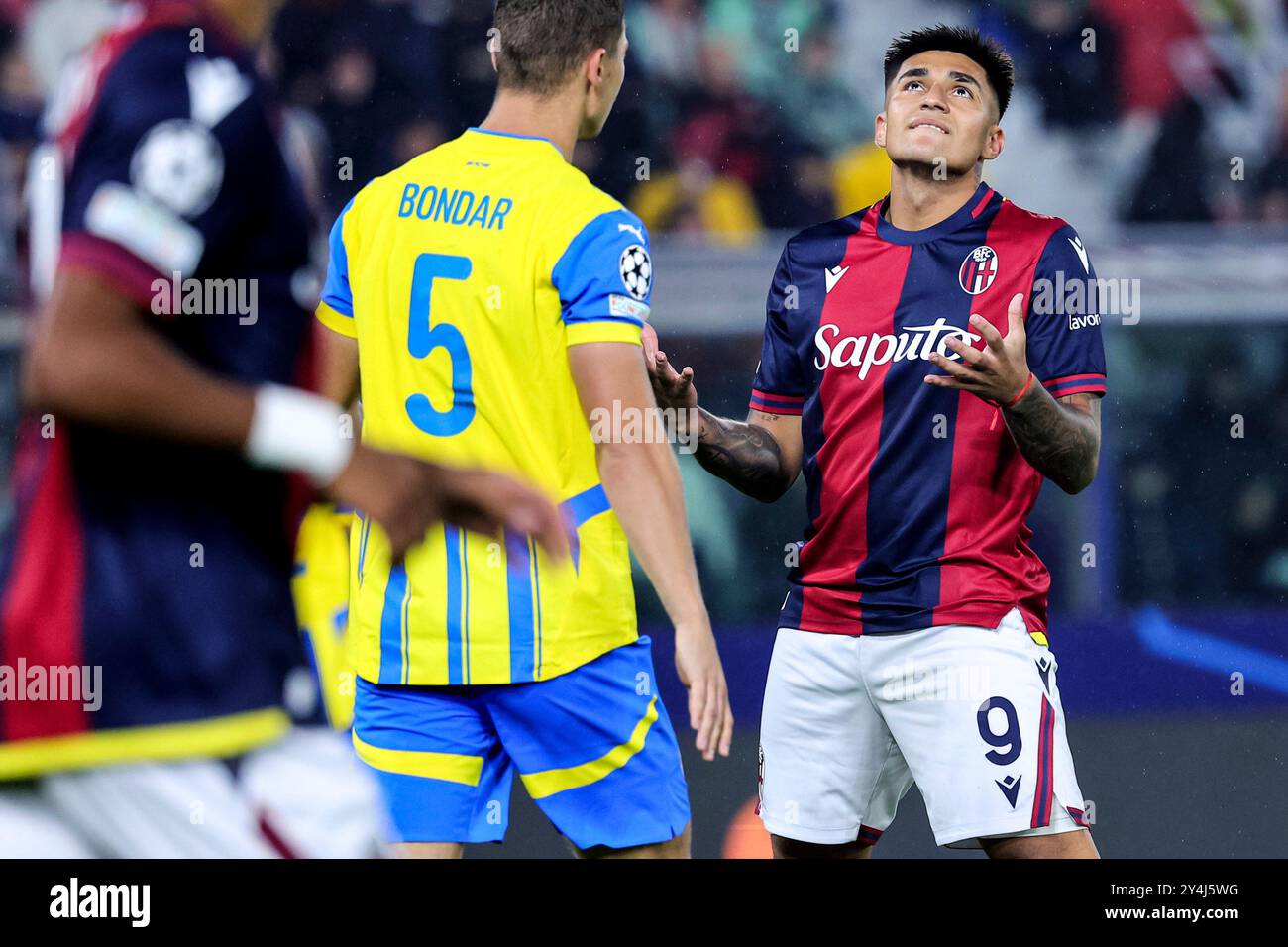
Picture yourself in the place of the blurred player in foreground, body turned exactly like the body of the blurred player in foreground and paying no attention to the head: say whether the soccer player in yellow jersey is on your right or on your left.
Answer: on your left

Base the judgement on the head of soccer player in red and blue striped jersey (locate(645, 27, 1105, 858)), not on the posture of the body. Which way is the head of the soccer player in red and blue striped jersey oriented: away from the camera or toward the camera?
toward the camera

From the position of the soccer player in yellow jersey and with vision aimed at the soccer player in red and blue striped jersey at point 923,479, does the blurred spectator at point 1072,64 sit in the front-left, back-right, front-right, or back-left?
front-left

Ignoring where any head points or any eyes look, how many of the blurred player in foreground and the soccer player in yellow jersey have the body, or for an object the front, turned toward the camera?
0

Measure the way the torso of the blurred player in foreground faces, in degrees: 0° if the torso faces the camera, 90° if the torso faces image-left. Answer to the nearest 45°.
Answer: approximately 270°

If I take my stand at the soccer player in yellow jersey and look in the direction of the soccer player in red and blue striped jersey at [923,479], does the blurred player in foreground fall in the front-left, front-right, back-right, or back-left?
back-right

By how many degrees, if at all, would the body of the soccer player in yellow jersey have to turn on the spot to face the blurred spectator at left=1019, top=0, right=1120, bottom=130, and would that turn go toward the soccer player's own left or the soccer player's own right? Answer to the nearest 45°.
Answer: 0° — they already face them

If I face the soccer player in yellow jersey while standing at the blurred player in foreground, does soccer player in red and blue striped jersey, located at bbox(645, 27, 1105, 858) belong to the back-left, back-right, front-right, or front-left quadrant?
front-right

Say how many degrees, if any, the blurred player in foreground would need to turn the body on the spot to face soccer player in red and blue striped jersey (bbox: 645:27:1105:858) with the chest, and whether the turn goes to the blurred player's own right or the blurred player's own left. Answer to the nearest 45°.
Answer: approximately 45° to the blurred player's own left

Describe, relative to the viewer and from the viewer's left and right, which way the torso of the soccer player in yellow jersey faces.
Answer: facing away from the viewer and to the right of the viewer

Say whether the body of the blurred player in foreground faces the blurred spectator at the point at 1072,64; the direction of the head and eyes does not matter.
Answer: no

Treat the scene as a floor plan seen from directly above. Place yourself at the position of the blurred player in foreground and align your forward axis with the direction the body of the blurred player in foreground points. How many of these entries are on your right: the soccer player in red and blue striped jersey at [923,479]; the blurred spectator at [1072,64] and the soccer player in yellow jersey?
0
